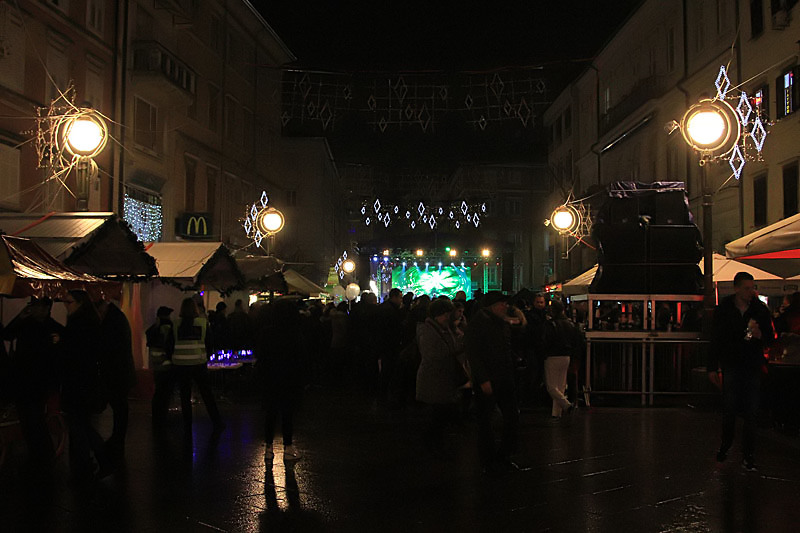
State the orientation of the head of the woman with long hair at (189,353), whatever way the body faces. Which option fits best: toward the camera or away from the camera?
away from the camera

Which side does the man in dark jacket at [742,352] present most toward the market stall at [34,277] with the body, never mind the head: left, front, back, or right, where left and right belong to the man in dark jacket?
right

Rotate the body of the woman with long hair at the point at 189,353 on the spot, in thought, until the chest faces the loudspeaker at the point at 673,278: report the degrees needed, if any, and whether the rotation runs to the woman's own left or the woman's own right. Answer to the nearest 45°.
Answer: approximately 90° to the woman's own right

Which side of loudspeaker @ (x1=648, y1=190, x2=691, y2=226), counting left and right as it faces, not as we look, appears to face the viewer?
front

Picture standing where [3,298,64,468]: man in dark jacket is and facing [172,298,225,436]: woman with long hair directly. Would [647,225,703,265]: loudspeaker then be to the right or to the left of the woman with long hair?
right

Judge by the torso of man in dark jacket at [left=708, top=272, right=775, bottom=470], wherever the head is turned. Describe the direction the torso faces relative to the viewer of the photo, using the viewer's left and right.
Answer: facing the viewer

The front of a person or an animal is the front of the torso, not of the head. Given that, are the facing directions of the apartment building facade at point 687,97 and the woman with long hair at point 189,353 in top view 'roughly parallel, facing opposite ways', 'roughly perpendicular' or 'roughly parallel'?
roughly perpendicular

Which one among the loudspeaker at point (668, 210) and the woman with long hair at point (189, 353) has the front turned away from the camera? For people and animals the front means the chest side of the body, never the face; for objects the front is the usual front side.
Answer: the woman with long hair

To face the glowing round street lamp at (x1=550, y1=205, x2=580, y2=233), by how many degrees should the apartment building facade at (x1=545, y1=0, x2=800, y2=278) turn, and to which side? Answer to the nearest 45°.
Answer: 0° — it already faces it

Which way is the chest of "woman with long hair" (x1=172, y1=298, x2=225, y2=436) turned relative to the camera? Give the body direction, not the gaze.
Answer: away from the camera

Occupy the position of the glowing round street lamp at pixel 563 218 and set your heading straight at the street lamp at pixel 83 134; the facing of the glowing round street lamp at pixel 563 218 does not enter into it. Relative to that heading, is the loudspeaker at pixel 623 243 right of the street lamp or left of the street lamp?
left
